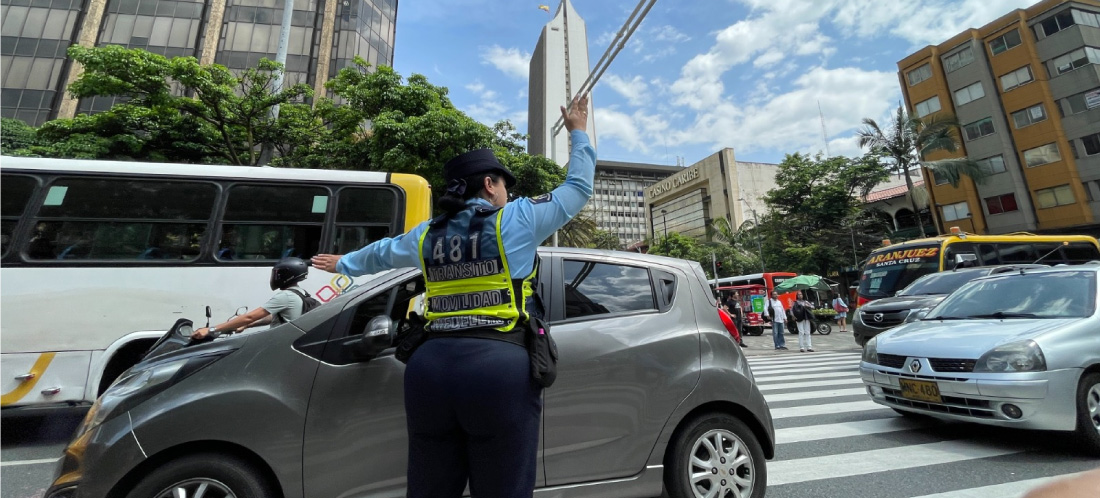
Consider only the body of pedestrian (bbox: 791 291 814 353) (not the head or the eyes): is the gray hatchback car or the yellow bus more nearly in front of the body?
the gray hatchback car

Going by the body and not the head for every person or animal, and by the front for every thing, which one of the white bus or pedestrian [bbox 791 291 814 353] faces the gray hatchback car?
the pedestrian

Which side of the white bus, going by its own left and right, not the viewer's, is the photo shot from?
left

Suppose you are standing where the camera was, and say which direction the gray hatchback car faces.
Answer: facing to the left of the viewer

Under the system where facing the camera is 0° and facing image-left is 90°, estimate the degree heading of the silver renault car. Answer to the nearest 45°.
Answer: approximately 45°

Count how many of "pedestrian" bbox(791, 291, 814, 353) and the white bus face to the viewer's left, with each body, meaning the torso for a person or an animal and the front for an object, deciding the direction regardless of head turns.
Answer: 1

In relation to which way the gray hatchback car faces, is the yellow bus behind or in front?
behind

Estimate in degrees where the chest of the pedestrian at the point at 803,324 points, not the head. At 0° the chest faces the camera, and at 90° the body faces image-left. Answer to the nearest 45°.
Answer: approximately 0°

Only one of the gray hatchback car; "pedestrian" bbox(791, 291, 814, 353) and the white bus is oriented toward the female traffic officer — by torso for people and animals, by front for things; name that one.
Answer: the pedestrian
